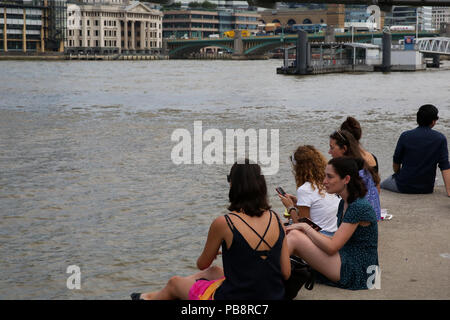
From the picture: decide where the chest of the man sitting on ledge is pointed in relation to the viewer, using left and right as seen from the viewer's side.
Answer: facing away from the viewer

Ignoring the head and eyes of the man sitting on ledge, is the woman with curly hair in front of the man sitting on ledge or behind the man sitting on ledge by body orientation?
behind
